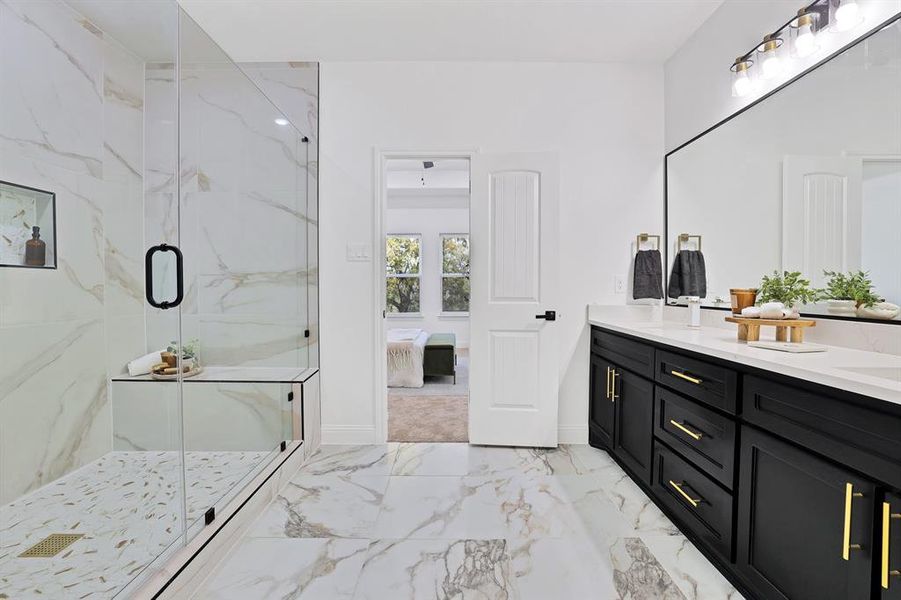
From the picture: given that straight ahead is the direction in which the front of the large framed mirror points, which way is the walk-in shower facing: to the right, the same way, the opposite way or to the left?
the opposite way

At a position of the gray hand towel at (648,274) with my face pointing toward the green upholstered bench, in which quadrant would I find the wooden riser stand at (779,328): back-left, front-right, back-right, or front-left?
back-left

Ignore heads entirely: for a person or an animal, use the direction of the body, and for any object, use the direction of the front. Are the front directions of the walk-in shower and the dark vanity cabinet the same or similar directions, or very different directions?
very different directions

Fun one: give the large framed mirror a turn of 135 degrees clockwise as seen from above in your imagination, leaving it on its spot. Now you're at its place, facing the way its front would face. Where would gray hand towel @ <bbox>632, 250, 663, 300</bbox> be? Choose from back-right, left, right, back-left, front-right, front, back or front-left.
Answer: front-left

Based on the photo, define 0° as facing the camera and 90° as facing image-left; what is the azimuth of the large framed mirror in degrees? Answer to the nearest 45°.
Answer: approximately 45°

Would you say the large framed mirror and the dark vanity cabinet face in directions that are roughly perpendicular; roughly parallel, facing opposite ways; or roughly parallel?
roughly parallel

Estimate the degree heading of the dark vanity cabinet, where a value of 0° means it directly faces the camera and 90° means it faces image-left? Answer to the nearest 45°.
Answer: approximately 45°

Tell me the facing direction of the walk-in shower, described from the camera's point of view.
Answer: facing the viewer and to the right of the viewer

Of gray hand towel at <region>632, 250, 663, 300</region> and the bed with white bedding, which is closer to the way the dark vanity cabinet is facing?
the bed with white bedding

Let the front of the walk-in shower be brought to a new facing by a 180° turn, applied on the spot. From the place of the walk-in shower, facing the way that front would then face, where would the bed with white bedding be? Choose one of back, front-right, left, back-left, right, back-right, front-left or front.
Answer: right

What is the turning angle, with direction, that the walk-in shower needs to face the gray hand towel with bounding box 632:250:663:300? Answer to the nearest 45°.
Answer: approximately 45° to its left

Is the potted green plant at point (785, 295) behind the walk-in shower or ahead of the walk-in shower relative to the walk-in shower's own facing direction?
ahead
